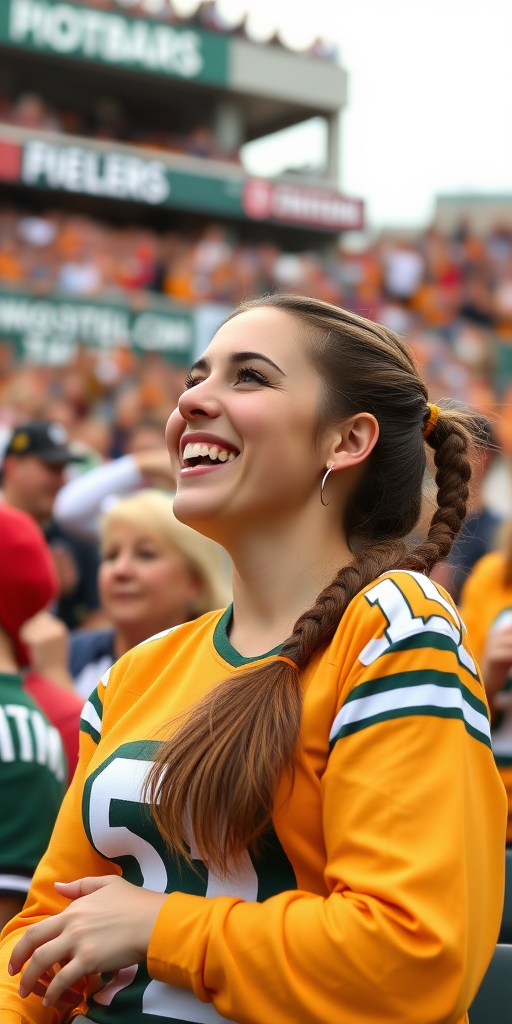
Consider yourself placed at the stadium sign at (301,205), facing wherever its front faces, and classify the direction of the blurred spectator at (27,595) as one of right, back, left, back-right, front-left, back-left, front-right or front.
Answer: front-right

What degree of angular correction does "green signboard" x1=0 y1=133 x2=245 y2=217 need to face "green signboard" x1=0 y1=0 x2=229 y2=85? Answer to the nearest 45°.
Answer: approximately 135° to its left

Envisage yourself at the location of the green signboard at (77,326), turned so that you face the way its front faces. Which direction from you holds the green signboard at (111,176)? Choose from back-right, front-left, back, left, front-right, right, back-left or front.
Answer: back

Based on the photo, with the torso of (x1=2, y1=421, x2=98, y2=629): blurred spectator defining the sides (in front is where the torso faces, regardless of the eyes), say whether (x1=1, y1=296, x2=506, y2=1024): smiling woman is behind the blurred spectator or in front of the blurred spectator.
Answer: in front

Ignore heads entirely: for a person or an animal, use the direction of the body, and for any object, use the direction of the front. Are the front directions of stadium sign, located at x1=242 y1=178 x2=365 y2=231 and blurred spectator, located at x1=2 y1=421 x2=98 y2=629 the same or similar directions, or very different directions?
same or similar directions

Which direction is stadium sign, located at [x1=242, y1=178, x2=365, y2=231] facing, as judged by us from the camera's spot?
facing the viewer and to the right of the viewer

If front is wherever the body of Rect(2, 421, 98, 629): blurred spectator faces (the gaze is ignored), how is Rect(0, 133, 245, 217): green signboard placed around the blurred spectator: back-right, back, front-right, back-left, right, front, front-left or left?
back-left

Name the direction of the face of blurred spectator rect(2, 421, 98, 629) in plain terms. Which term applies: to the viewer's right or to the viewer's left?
to the viewer's right

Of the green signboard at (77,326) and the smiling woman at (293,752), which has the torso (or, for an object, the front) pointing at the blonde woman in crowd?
the green signboard

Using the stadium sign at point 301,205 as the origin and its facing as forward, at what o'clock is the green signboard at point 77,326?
The green signboard is roughly at 2 o'clock from the stadium sign.

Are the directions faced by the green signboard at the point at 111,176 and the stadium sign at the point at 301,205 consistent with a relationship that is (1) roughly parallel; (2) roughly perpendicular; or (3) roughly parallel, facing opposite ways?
roughly parallel

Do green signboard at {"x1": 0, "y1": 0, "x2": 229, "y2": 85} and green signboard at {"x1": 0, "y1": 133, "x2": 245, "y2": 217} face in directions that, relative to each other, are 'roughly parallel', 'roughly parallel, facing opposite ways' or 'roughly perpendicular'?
roughly parallel

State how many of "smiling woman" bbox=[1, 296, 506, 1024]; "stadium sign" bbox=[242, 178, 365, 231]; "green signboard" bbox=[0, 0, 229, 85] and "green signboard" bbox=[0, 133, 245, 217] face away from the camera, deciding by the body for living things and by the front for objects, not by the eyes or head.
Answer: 0

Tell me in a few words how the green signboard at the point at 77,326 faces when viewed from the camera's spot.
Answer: facing the viewer

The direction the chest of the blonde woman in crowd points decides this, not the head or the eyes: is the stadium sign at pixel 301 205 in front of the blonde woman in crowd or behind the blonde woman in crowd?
behind

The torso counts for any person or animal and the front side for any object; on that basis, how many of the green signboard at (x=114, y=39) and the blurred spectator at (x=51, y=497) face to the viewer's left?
0

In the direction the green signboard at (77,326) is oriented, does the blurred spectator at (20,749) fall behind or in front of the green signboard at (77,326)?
in front
